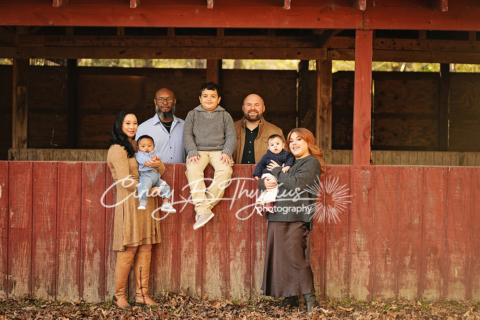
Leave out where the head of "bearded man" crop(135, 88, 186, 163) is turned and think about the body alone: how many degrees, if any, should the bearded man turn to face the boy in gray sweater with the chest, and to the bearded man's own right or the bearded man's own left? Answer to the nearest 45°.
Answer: approximately 45° to the bearded man's own left

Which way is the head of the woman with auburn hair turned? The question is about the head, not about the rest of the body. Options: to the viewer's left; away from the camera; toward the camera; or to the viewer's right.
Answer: toward the camera

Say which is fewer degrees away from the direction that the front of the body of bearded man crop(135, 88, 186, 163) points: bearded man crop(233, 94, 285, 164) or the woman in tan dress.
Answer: the woman in tan dress

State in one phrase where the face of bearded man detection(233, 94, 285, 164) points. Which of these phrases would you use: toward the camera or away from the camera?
toward the camera

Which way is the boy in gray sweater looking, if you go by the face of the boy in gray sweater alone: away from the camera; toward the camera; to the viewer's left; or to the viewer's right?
toward the camera

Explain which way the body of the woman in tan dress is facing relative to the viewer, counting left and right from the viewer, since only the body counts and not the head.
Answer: facing the viewer and to the right of the viewer

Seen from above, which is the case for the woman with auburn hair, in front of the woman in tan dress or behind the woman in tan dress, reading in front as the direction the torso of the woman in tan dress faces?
in front

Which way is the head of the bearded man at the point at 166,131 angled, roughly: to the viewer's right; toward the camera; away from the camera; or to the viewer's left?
toward the camera

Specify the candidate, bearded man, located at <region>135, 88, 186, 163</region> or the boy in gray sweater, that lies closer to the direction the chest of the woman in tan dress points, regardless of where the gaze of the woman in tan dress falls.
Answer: the boy in gray sweater

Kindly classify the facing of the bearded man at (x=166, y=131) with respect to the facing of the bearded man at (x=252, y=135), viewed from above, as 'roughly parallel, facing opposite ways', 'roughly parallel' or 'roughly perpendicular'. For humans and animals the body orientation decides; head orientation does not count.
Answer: roughly parallel

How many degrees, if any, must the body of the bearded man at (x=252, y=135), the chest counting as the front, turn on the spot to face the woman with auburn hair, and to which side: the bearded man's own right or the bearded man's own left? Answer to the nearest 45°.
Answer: approximately 45° to the bearded man's own left

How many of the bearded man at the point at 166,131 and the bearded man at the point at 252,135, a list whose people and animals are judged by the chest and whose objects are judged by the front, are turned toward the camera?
2

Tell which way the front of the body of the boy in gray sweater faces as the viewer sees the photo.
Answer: toward the camera

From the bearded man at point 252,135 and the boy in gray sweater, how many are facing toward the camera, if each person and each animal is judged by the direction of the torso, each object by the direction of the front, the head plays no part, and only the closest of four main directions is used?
2

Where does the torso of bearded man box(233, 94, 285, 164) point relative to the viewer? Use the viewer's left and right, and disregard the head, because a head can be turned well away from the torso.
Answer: facing the viewer

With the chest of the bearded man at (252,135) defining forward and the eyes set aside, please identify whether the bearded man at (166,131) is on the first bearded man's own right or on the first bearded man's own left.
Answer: on the first bearded man's own right
